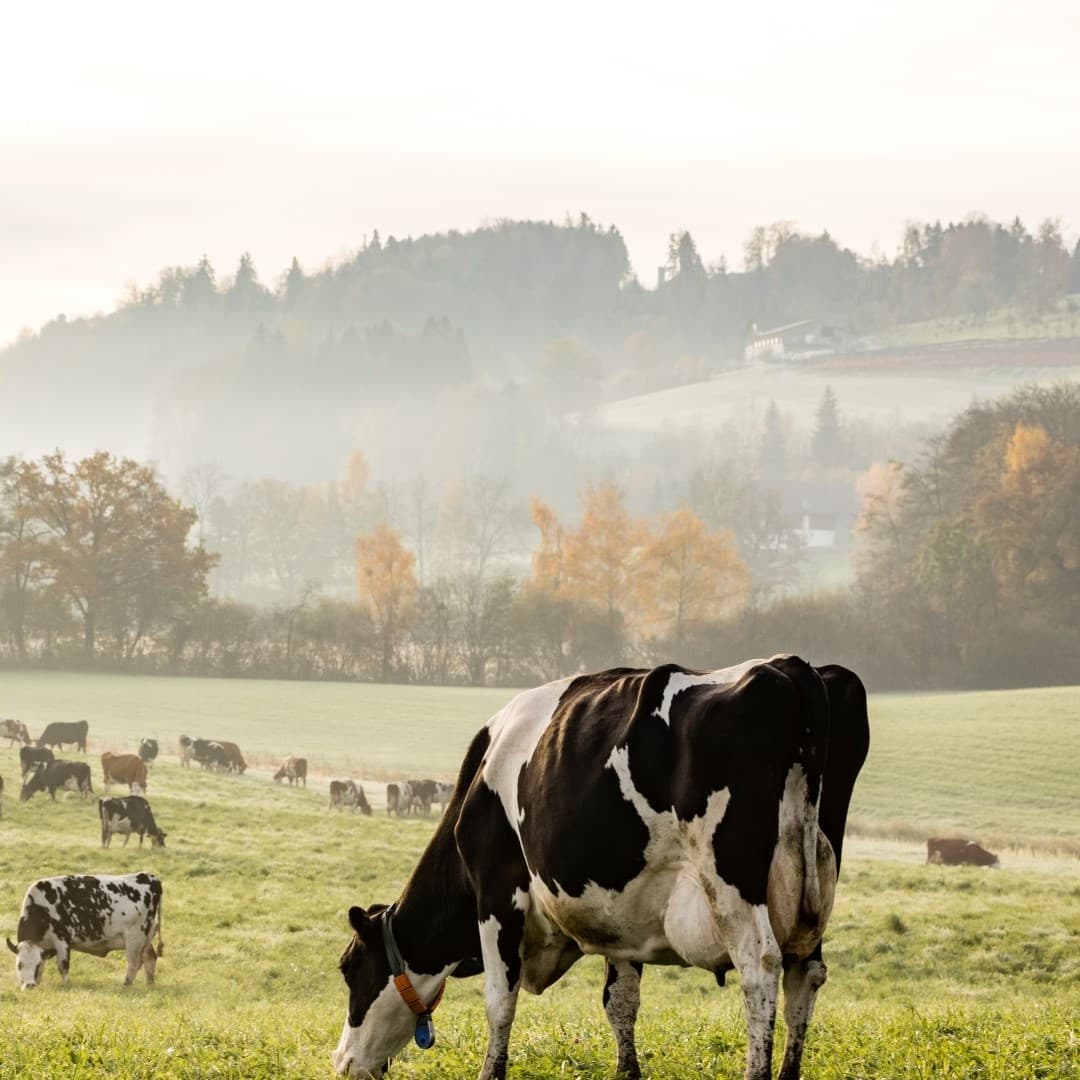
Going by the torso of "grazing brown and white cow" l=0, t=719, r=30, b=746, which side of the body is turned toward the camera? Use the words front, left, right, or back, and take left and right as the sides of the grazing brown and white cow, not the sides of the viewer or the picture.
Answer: right

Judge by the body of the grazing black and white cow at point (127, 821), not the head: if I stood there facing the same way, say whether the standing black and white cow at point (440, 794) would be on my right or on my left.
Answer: on my left

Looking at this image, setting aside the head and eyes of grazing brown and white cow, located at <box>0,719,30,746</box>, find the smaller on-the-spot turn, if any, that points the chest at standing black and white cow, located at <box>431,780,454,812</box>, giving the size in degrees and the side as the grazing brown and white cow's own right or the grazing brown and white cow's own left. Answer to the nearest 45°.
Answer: approximately 45° to the grazing brown and white cow's own right

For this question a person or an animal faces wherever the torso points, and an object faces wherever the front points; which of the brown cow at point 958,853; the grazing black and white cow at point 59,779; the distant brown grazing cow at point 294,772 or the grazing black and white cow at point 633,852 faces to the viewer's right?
the brown cow

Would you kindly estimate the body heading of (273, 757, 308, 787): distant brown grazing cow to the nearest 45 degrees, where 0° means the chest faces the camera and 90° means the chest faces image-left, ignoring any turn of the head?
approximately 90°

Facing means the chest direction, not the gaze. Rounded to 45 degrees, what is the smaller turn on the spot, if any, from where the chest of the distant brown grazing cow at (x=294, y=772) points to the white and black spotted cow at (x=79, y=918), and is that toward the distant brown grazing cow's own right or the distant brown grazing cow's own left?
approximately 90° to the distant brown grazing cow's own left

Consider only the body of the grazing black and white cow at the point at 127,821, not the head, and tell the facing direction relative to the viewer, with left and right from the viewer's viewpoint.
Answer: facing to the right of the viewer

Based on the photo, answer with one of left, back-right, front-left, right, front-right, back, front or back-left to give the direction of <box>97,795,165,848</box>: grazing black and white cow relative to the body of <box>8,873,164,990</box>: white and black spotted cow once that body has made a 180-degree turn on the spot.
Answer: left

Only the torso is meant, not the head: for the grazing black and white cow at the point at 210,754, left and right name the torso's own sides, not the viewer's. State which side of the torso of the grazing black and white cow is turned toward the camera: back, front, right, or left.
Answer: right

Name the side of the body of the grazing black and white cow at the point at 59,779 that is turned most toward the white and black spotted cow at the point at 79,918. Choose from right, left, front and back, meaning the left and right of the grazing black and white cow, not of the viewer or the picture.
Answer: left
